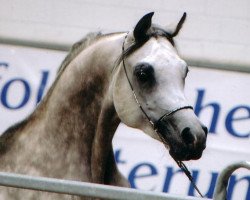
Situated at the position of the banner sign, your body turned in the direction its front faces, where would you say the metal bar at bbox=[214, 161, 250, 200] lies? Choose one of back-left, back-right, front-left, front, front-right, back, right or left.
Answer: front

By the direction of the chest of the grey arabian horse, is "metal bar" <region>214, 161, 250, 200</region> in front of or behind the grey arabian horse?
in front

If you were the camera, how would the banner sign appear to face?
facing the viewer

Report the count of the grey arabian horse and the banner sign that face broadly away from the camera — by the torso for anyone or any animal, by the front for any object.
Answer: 0

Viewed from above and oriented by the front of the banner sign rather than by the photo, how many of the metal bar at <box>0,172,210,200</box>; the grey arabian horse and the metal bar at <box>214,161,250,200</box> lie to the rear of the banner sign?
0

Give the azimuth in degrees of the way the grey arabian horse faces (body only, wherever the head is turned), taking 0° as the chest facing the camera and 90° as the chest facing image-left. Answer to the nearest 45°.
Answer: approximately 315°

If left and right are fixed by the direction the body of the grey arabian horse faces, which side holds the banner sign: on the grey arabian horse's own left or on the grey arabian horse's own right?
on the grey arabian horse's own left

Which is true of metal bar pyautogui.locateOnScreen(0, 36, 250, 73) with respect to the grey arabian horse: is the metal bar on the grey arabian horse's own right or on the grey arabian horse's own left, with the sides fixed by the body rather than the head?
on the grey arabian horse's own left
